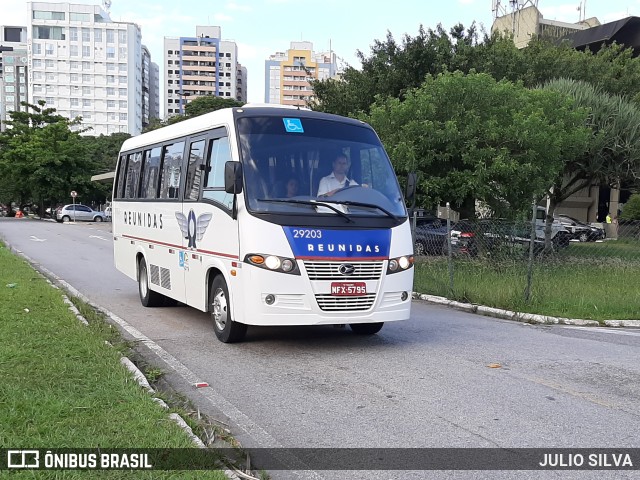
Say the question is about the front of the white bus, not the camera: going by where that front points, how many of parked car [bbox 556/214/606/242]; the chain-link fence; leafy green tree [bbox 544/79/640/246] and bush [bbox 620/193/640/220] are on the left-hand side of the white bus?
4

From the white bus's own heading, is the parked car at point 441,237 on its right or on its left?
on its left

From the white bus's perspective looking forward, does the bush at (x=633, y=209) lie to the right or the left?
on its left

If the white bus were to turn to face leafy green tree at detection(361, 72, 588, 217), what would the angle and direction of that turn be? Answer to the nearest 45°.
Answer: approximately 90° to its left

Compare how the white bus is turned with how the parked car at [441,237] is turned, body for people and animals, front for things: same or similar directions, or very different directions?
very different directions

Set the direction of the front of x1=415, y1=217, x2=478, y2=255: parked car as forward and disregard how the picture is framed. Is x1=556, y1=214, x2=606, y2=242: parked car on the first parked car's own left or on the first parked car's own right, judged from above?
on the first parked car's own right

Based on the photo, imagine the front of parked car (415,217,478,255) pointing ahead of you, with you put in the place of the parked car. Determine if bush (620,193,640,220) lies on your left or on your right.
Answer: on your right

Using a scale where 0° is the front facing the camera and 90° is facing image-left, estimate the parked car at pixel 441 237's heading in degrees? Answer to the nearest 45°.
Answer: approximately 135°

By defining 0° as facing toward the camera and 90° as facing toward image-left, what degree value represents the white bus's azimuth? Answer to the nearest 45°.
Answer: approximately 315°

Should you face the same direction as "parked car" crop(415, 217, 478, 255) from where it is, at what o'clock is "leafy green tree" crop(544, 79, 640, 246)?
The leafy green tree is roughly at 3 o'clock from the parked car.
